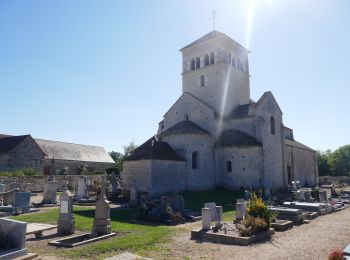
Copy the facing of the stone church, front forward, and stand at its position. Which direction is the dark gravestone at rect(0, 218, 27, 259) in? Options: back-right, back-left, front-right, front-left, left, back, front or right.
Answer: back-right

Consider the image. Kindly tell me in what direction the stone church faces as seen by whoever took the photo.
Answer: facing away from the viewer and to the right of the viewer

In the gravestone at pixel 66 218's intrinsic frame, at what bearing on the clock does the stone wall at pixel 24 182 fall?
The stone wall is roughly at 4 o'clock from the gravestone.

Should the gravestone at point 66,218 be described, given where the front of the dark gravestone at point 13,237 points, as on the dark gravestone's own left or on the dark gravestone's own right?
on the dark gravestone's own left

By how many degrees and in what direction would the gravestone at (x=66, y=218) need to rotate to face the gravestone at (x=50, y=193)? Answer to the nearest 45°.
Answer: approximately 135° to its right

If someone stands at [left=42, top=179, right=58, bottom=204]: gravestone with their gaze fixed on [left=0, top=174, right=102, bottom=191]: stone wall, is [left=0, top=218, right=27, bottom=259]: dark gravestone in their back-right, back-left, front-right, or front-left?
back-left

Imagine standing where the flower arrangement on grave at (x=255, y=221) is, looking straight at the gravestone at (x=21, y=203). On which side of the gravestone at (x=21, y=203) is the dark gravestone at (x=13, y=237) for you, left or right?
left

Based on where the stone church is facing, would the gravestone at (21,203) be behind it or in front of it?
behind

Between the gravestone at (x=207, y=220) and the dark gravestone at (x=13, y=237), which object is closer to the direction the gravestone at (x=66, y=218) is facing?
the dark gravestone

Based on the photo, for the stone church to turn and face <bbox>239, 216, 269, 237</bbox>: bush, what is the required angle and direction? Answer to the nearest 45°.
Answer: approximately 135° to its right

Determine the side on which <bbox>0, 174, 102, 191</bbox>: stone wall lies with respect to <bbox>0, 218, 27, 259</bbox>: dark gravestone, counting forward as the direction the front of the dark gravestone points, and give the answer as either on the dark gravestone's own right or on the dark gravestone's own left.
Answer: on the dark gravestone's own left

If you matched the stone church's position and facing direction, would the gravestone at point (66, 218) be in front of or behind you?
behind

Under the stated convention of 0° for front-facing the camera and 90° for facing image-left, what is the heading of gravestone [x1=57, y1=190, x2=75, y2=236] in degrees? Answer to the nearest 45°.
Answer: approximately 45°

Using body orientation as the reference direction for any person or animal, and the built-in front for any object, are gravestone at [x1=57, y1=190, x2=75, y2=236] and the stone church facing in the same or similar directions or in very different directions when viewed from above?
very different directions
